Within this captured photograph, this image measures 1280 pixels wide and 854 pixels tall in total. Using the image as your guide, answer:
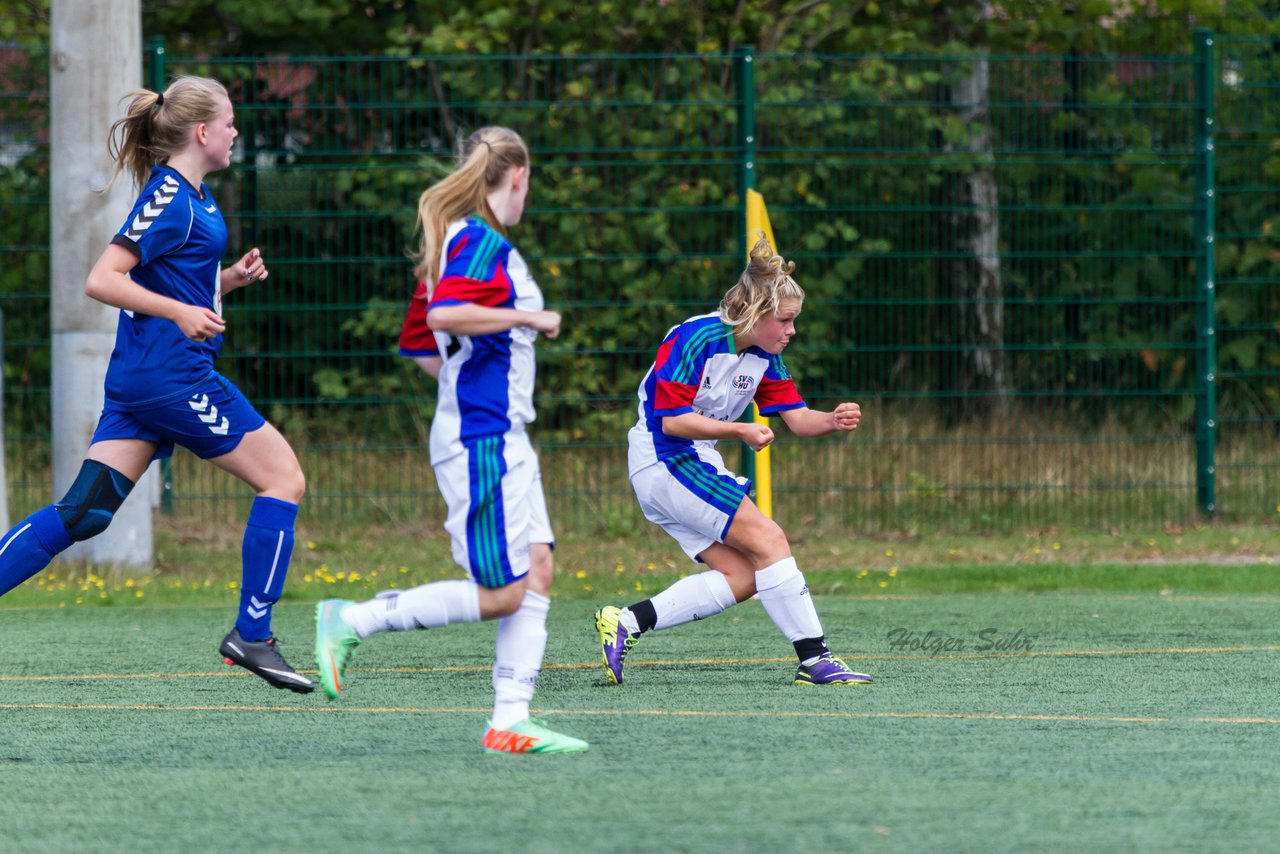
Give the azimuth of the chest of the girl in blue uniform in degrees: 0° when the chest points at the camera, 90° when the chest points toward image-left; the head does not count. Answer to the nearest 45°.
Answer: approximately 270°

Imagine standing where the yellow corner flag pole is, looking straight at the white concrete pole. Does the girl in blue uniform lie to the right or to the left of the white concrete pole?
left

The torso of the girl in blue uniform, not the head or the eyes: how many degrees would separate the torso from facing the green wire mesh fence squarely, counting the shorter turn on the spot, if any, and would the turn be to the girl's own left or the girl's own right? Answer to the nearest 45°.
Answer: approximately 45° to the girl's own left

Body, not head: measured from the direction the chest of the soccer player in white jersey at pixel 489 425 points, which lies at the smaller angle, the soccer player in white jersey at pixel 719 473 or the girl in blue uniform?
the soccer player in white jersey

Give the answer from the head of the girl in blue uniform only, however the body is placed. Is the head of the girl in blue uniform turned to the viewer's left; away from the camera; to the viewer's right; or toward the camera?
to the viewer's right

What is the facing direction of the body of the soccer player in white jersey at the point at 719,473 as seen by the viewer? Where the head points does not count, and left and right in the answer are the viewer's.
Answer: facing the viewer and to the right of the viewer

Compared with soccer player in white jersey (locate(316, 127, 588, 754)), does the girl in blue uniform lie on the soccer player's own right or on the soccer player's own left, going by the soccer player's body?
on the soccer player's own left

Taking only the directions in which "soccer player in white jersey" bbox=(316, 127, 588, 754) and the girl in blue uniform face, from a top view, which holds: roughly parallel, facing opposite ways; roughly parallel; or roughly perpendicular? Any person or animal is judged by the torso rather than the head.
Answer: roughly parallel

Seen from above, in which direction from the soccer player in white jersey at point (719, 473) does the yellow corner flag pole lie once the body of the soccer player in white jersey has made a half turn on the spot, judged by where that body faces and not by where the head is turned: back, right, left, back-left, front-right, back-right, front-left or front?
front-right

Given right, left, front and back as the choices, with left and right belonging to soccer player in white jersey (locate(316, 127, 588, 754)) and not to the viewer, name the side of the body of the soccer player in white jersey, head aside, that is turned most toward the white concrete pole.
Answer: left
